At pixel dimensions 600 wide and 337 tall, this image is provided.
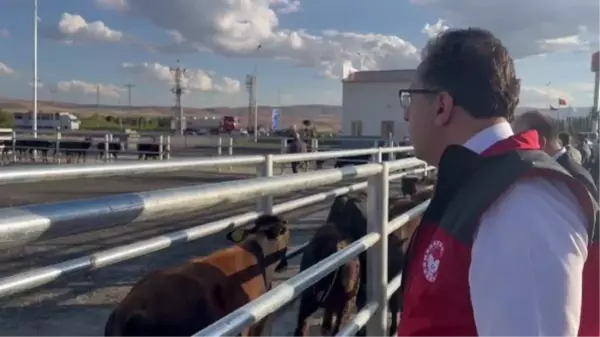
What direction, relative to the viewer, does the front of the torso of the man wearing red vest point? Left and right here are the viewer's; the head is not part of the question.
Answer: facing to the left of the viewer

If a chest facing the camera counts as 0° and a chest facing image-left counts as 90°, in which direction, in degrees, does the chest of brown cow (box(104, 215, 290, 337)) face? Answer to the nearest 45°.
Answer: approximately 225°

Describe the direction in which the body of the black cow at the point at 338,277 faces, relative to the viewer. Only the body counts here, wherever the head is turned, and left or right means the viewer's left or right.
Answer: facing away from the viewer and to the right of the viewer

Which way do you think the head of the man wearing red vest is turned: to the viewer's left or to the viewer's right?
to the viewer's left
